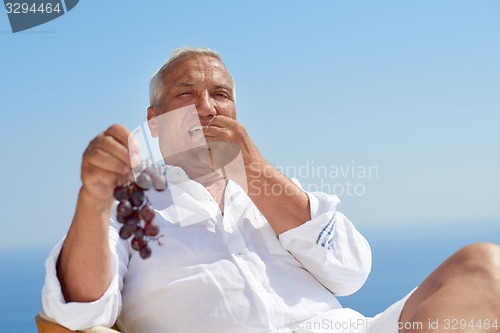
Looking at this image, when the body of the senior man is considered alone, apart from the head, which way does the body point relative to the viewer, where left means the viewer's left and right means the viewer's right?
facing the viewer and to the right of the viewer
